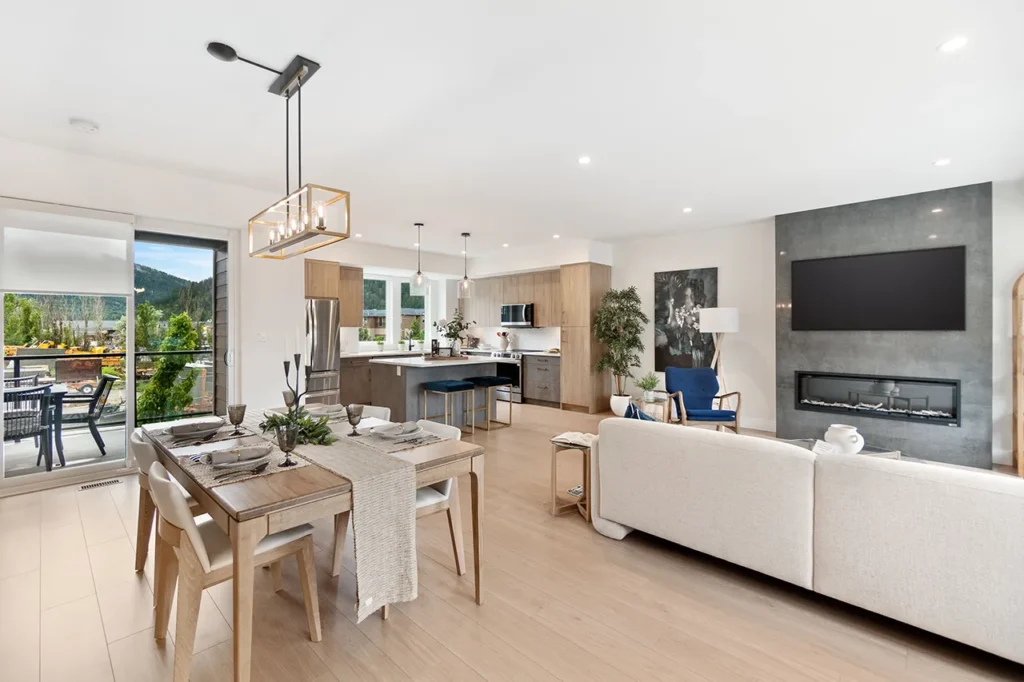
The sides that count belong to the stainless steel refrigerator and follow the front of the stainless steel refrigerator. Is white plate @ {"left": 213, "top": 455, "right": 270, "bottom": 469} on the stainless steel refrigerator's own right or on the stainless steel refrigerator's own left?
on the stainless steel refrigerator's own right

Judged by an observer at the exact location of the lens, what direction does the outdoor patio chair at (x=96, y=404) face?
facing to the left of the viewer

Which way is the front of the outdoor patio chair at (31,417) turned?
away from the camera

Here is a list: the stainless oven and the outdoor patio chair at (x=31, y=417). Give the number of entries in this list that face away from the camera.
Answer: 1

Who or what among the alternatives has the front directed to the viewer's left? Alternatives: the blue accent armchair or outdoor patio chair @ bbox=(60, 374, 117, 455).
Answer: the outdoor patio chair

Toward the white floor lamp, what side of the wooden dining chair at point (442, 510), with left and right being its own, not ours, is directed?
back

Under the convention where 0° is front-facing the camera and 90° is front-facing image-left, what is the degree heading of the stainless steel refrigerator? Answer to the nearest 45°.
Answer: approximately 315°

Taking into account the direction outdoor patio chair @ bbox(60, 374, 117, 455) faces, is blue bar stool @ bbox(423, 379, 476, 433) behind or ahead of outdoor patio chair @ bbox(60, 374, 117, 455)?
behind

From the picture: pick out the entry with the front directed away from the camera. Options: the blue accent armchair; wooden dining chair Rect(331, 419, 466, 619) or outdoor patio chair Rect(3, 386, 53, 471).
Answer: the outdoor patio chair
